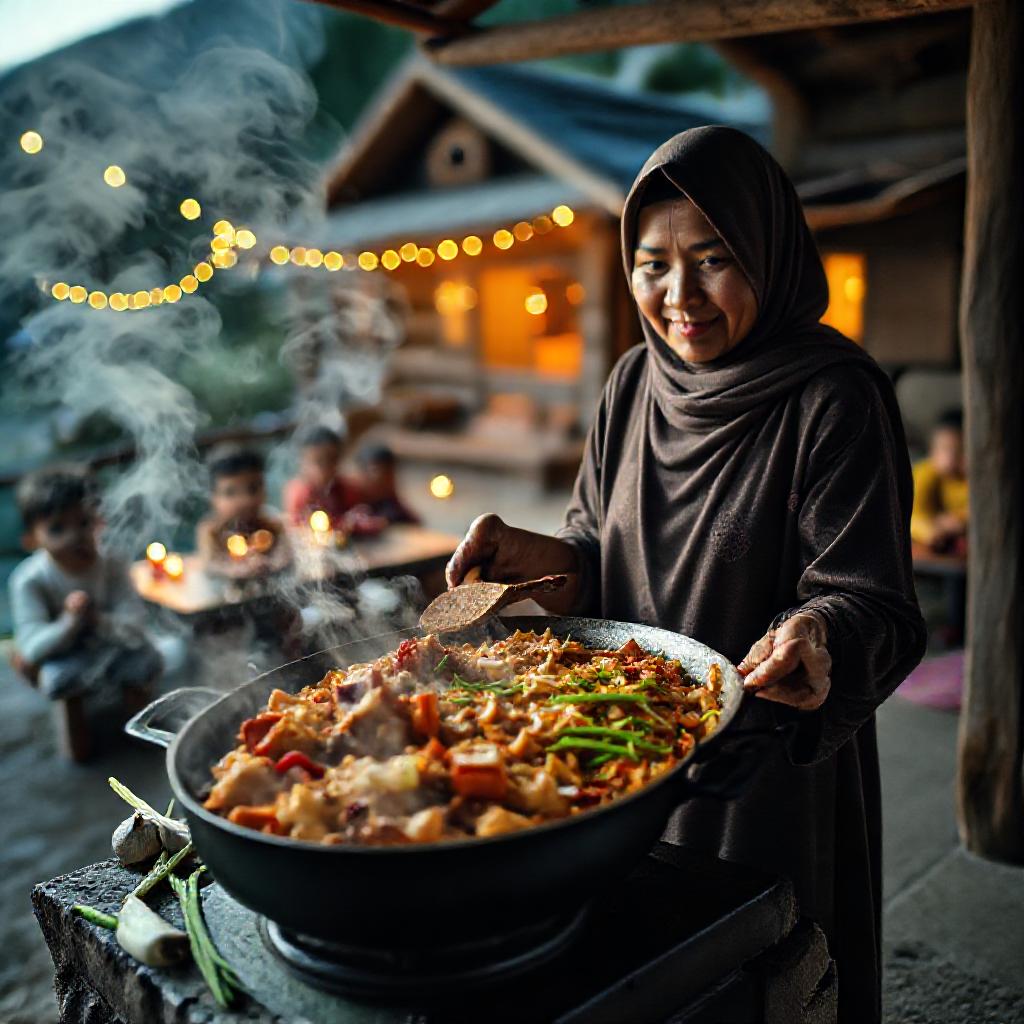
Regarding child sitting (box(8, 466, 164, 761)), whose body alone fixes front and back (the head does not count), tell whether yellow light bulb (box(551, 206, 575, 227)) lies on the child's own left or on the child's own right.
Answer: on the child's own left

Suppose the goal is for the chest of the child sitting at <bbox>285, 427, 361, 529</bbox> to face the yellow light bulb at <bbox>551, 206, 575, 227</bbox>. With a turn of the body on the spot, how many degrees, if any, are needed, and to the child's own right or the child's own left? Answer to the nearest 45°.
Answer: approximately 135° to the child's own left

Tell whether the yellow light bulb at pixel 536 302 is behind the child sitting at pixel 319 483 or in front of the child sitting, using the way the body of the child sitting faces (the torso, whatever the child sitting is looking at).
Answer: behind

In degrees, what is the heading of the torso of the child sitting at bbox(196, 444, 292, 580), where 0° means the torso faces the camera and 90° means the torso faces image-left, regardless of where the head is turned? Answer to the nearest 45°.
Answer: approximately 0°

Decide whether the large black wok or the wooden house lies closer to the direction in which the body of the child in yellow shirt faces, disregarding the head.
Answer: the large black wok

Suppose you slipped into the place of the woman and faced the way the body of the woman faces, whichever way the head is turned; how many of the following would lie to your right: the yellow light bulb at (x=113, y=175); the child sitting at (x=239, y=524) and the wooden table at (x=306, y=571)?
3

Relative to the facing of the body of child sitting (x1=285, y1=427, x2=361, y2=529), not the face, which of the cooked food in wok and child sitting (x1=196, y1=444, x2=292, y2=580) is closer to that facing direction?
the cooked food in wok
